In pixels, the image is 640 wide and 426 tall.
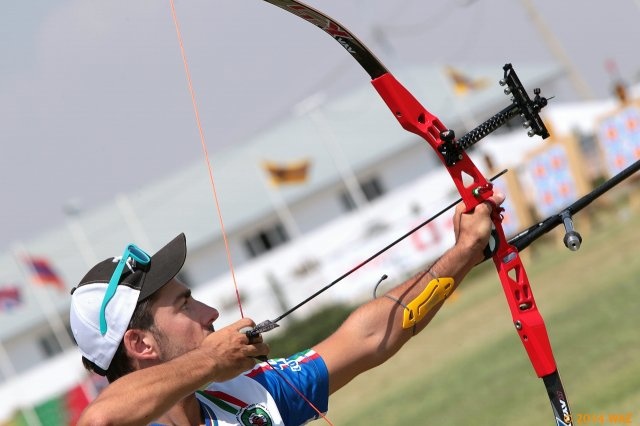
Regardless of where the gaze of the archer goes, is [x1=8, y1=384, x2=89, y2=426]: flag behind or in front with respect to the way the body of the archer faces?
behind

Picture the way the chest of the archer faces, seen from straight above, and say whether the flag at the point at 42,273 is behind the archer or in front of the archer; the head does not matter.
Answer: behind

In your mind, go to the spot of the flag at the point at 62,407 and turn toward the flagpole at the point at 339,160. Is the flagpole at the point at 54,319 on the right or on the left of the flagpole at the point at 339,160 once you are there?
left

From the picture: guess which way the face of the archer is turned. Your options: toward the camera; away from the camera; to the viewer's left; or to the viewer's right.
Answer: to the viewer's right

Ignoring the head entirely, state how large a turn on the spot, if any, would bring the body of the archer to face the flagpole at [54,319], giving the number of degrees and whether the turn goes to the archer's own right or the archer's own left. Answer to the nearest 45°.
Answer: approximately 135° to the archer's own left

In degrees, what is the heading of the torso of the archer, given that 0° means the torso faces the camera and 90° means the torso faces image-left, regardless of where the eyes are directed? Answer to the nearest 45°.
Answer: approximately 315°

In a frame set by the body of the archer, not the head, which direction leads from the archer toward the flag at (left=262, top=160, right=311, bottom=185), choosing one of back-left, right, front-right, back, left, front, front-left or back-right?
back-left

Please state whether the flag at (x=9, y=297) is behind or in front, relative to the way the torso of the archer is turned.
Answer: behind

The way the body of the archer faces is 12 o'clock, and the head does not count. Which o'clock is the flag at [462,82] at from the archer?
The flag is roughly at 8 o'clock from the archer.
